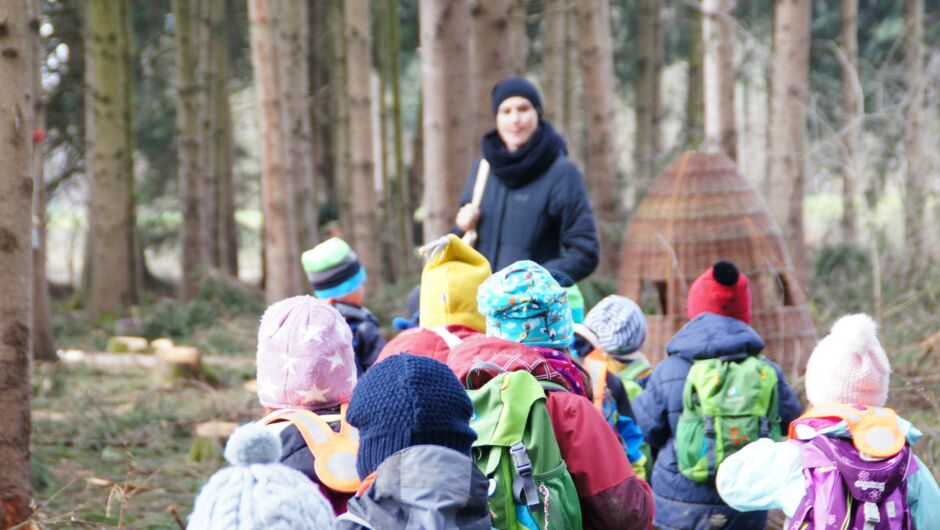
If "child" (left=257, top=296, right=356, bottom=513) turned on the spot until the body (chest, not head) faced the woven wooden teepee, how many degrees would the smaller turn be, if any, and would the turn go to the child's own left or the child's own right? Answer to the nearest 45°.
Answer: approximately 45° to the child's own right

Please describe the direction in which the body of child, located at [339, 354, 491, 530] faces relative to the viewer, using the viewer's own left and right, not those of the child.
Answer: facing away from the viewer

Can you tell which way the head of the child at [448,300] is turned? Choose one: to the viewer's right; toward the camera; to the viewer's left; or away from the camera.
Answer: away from the camera

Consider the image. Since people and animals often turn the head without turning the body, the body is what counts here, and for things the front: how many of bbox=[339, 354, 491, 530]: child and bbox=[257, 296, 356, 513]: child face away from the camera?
2

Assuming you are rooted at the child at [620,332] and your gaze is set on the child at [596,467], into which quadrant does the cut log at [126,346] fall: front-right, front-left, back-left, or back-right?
back-right

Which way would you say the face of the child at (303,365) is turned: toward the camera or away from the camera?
away from the camera

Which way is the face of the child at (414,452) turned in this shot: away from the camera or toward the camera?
away from the camera

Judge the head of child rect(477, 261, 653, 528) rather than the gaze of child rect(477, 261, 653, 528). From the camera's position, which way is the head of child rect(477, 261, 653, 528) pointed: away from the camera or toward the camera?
away from the camera

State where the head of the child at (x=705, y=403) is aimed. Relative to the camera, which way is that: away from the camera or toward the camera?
away from the camera

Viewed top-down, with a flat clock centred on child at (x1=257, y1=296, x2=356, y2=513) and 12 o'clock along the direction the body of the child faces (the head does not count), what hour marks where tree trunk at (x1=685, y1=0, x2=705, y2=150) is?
The tree trunk is roughly at 1 o'clock from the child.

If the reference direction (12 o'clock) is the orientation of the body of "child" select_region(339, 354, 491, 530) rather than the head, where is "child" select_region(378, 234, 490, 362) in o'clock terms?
"child" select_region(378, 234, 490, 362) is roughly at 12 o'clock from "child" select_region(339, 354, 491, 530).

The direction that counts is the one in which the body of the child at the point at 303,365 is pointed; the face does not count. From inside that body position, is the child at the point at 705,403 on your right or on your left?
on your right

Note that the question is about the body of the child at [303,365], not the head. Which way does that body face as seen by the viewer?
away from the camera
